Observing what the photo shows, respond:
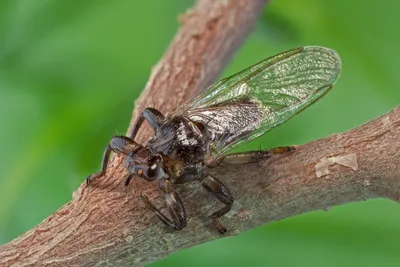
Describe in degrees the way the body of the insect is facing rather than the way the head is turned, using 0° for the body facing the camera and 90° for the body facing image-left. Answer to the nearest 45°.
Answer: approximately 45°
